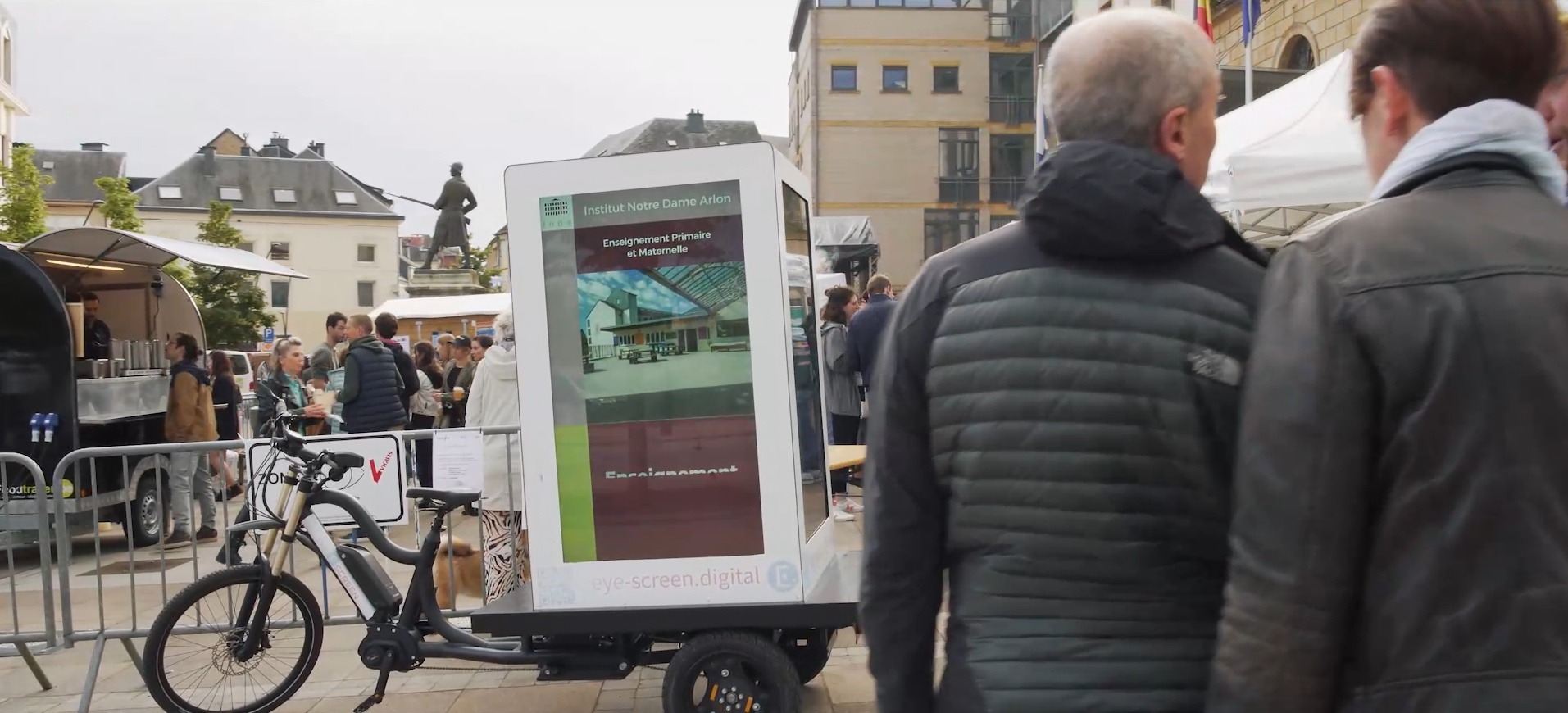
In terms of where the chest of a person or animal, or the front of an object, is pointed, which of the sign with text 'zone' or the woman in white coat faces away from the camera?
the woman in white coat

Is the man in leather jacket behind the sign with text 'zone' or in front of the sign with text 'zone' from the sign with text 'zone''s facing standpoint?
in front

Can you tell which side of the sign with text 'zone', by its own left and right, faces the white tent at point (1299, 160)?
left

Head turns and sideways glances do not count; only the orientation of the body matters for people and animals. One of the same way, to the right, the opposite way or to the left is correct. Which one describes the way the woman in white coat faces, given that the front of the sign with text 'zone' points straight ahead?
the opposite way

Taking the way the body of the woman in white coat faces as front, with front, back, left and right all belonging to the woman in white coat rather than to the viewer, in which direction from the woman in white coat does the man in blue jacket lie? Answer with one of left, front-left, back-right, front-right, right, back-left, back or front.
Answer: front-right

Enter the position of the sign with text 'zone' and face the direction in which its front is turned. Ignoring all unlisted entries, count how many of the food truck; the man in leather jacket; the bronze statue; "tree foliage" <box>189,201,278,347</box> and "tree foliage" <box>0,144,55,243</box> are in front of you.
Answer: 1

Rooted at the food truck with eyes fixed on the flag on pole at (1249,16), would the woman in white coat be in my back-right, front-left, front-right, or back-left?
front-right

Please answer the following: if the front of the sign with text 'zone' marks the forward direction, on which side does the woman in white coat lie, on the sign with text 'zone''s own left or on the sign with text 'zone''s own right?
on the sign with text 'zone''s own left

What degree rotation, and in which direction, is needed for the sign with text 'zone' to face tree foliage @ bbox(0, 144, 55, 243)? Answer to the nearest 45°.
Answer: approximately 180°

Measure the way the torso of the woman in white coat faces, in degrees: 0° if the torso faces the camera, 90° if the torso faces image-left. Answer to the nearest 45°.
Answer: approximately 180°

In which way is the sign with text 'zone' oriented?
toward the camera

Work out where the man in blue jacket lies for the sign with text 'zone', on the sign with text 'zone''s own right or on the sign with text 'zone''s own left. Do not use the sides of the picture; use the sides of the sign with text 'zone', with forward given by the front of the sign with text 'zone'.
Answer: on the sign with text 'zone''s own left
